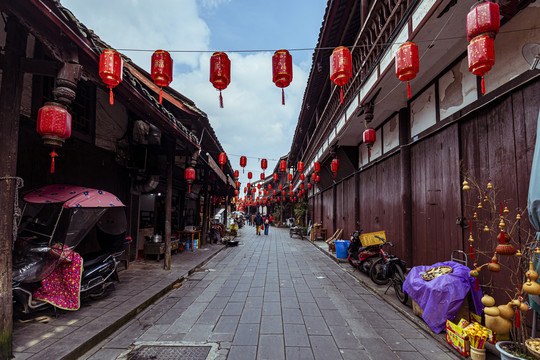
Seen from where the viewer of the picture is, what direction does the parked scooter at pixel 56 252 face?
facing the viewer and to the left of the viewer
